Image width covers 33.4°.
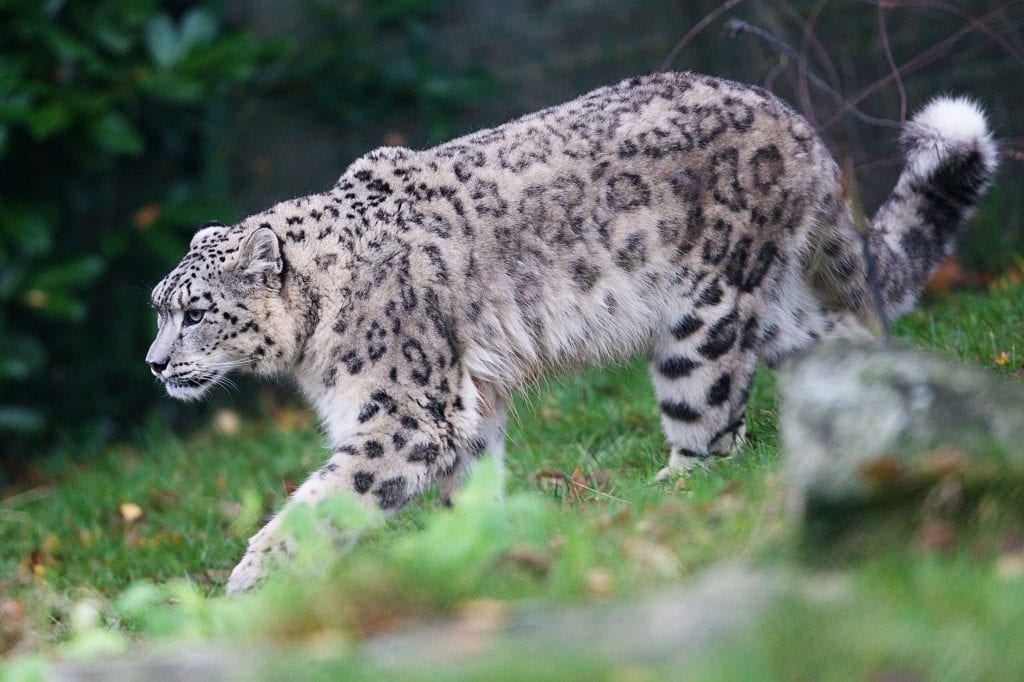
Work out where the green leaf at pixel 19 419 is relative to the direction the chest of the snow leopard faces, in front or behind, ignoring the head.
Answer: in front

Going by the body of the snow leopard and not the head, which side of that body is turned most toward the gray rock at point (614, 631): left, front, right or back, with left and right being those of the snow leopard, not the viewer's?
left

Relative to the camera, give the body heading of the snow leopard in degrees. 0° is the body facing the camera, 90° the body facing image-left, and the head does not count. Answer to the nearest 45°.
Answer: approximately 90°

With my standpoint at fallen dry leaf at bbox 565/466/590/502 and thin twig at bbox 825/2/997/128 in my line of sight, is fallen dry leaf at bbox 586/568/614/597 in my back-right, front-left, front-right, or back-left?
back-right

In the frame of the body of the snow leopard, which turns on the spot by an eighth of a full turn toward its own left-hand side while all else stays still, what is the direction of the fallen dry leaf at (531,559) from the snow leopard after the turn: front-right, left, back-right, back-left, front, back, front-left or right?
front-left

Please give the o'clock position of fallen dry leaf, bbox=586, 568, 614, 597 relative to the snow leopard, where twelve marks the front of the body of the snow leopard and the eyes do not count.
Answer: The fallen dry leaf is roughly at 9 o'clock from the snow leopard.

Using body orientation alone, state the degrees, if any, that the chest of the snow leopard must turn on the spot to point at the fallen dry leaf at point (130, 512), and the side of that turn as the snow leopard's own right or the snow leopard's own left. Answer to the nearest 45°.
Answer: approximately 45° to the snow leopard's own right

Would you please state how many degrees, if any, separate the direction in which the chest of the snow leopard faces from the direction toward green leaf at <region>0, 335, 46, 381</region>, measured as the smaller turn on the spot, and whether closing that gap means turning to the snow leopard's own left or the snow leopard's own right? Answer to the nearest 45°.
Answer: approximately 45° to the snow leopard's own right

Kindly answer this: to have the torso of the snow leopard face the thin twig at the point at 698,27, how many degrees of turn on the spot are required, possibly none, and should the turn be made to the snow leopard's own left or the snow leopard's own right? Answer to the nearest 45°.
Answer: approximately 135° to the snow leopard's own right

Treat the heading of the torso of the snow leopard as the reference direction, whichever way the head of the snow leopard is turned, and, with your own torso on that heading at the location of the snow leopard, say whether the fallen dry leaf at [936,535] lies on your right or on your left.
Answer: on your left

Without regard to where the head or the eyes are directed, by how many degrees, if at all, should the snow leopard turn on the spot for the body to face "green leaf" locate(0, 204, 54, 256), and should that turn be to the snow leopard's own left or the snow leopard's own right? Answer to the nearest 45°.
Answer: approximately 45° to the snow leopard's own right
